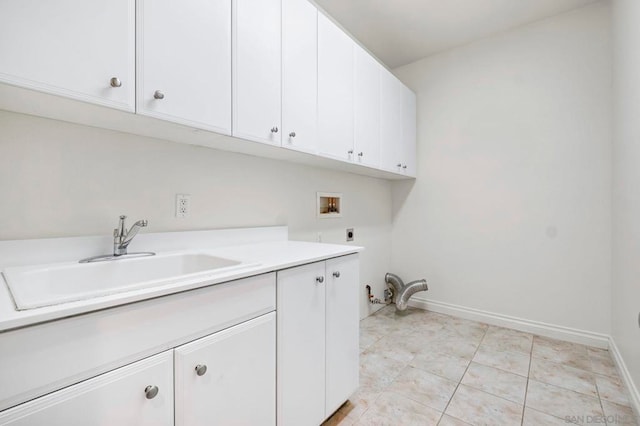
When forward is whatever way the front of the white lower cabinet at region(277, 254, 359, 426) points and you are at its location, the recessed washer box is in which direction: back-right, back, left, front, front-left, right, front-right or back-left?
back-left

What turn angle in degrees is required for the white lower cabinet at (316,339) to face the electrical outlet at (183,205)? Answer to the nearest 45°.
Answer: approximately 135° to its right

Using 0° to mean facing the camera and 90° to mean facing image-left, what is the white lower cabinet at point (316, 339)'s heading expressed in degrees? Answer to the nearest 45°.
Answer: approximately 315°

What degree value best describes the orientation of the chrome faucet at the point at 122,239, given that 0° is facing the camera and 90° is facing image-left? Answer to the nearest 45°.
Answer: approximately 315°

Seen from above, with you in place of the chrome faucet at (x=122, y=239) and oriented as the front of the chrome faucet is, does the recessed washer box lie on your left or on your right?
on your left

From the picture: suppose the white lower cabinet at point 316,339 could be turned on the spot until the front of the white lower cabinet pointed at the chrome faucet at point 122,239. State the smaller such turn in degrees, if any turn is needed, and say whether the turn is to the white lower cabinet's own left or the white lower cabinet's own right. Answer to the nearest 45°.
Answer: approximately 135° to the white lower cabinet's own right
